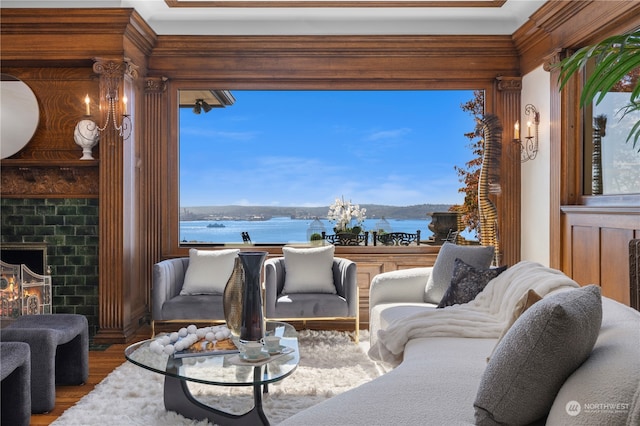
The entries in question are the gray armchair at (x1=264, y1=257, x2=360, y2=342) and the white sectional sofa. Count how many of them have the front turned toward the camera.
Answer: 1

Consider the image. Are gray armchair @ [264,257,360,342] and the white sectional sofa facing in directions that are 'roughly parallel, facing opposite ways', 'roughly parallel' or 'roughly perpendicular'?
roughly perpendicular

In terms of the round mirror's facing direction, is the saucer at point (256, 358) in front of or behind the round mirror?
in front

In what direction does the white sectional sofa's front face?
to the viewer's left

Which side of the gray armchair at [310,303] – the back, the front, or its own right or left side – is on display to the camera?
front

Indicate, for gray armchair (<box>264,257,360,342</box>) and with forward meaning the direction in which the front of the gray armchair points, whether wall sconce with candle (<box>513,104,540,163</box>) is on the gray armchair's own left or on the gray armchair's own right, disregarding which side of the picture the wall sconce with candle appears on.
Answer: on the gray armchair's own left

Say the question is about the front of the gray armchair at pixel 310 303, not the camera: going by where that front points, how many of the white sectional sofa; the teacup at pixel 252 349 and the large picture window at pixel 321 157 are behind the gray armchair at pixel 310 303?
1

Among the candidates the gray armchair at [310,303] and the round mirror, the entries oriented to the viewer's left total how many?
0

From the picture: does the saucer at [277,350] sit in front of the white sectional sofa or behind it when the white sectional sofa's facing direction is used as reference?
in front

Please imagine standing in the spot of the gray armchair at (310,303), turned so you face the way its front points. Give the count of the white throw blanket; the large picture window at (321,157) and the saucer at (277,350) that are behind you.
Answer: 1

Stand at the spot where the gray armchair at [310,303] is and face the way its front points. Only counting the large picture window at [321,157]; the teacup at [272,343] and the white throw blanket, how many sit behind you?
1

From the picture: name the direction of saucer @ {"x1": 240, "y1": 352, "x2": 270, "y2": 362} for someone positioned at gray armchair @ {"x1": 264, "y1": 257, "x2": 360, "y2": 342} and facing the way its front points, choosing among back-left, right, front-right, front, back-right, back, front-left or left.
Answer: front

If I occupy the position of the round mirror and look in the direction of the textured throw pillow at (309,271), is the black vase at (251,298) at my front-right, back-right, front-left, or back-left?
front-right

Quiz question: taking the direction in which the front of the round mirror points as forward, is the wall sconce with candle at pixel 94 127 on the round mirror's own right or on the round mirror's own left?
on the round mirror's own left
